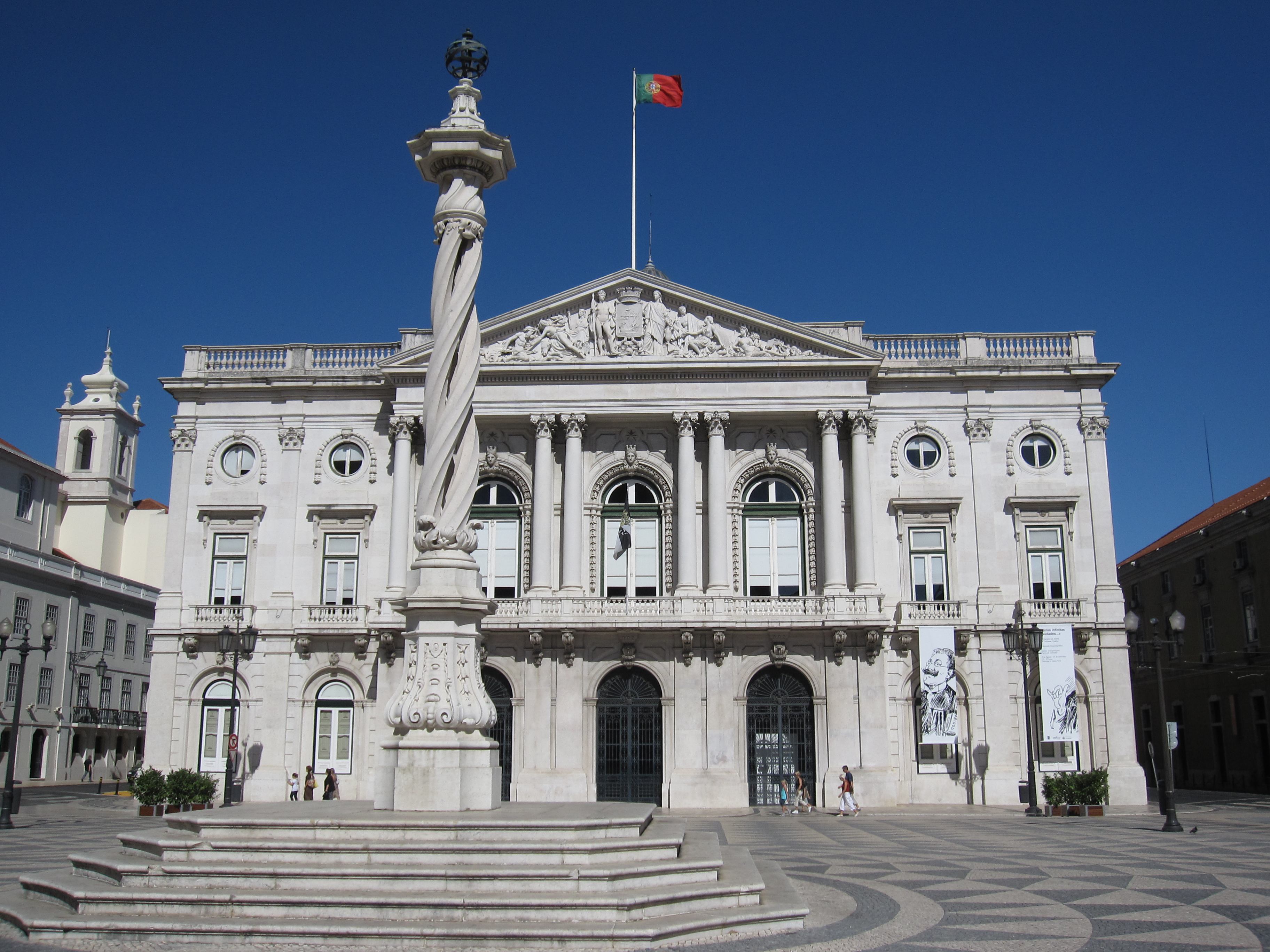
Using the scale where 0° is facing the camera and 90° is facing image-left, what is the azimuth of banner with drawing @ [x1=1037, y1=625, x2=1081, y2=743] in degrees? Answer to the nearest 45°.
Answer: approximately 0°

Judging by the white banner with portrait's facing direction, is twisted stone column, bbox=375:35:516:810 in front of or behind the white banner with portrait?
in front

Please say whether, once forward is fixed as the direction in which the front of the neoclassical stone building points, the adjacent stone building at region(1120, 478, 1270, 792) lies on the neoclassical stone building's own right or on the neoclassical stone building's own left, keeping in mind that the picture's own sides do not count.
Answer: on the neoclassical stone building's own left

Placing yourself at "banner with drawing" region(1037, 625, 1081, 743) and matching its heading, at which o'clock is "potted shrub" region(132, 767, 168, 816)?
The potted shrub is roughly at 2 o'clock from the banner with drawing.

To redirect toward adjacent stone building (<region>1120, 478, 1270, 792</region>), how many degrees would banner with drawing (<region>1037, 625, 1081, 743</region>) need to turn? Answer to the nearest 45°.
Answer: approximately 135° to its left

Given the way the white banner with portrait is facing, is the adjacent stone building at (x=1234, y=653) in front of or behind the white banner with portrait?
behind

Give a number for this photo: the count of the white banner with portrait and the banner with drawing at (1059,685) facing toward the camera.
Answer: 2

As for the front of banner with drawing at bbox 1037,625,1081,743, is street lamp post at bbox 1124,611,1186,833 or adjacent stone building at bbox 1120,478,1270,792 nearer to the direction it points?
the street lamp post
